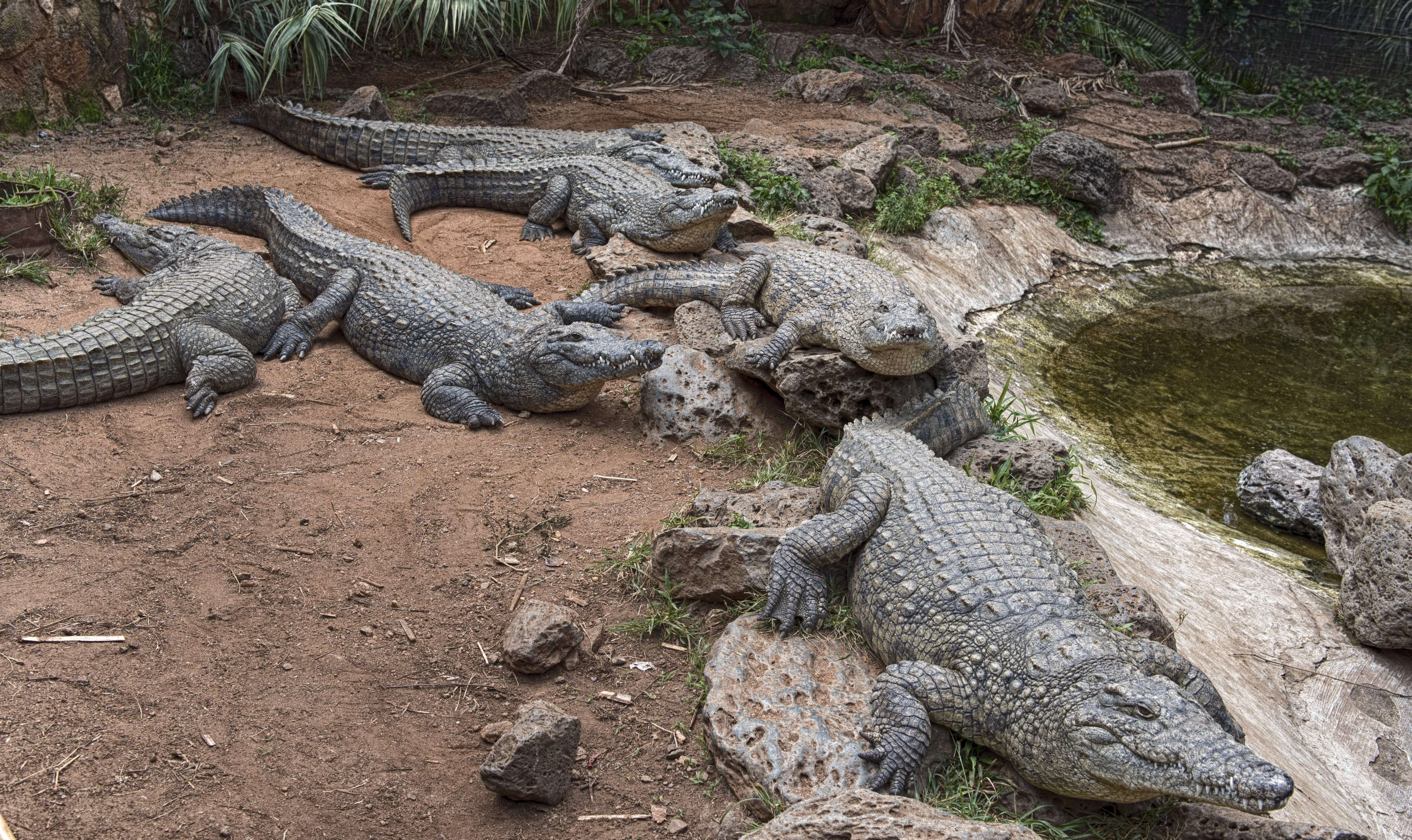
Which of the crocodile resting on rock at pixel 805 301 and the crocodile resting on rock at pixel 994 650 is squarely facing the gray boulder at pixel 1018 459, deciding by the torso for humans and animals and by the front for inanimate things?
the crocodile resting on rock at pixel 805 301

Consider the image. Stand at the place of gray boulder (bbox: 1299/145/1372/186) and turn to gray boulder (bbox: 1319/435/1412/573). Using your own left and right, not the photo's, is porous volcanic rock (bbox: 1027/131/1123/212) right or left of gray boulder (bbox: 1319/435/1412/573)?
right

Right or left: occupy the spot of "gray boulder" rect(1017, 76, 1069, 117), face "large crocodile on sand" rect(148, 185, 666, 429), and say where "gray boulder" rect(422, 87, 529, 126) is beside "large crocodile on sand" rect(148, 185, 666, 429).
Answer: right

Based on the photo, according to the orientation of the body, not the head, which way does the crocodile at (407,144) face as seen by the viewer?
to the viewer's right

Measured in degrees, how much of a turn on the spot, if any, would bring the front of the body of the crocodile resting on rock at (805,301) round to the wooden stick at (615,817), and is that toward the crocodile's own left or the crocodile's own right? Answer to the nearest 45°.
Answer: approximately 45° to the crocodile's own right

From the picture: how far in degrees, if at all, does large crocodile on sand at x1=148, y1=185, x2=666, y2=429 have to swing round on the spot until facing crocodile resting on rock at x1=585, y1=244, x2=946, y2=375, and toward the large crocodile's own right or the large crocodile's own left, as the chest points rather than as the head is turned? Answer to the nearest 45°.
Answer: approximately 45° to the large crocodile's own left

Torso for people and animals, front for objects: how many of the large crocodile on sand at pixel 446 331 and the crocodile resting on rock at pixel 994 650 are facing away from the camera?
0

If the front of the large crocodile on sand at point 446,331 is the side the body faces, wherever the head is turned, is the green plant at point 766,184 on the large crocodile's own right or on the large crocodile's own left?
on the large crocodile's own left

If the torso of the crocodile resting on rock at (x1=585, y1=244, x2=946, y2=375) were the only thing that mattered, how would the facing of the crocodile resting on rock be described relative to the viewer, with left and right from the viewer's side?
facing the viewer and to the right of the viewer

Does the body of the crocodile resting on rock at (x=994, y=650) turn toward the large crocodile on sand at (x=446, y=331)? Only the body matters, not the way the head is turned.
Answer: no

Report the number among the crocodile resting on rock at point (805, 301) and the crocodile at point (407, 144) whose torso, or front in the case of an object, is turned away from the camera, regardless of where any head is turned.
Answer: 0

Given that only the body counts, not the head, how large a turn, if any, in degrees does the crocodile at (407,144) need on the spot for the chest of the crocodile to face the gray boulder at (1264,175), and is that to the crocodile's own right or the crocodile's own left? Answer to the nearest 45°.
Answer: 0° — it already faces it

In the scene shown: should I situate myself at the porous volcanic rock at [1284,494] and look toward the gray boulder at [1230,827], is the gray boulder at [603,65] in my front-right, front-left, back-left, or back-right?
back-right

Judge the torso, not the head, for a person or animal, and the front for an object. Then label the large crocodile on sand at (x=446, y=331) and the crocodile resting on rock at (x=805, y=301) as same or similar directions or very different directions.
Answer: same or similar directions

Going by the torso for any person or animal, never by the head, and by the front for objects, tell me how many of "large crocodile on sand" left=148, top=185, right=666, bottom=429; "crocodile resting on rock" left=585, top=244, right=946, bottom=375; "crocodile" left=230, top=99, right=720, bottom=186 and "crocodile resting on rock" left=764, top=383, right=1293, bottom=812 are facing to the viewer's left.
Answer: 0
